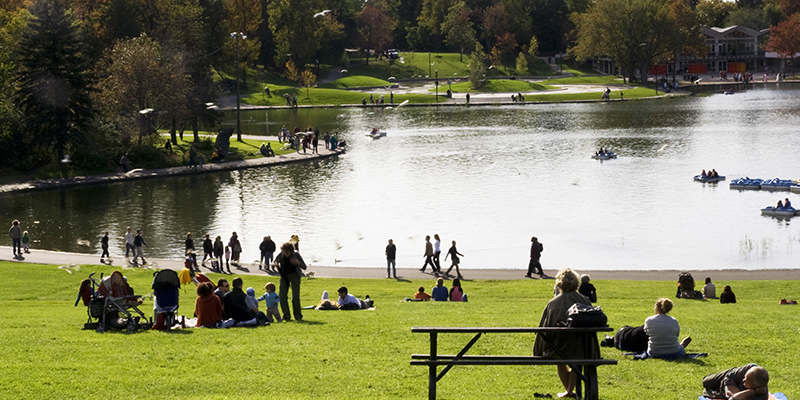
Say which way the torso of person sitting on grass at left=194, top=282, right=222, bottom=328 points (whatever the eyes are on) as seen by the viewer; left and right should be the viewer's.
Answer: facing away from the viewer

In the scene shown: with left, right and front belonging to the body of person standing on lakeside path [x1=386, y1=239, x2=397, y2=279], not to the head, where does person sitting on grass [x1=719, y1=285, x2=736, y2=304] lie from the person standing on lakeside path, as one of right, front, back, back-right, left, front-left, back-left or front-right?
front-left

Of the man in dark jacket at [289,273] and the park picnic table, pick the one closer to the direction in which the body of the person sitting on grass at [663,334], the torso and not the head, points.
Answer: the man in dark jacket

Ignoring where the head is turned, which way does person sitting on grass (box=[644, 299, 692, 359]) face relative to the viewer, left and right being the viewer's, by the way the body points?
facing away from the viewer

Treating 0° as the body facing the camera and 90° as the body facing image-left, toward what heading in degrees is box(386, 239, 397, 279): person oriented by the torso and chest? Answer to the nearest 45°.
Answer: approximately 0°

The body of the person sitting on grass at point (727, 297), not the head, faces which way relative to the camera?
away from the camera

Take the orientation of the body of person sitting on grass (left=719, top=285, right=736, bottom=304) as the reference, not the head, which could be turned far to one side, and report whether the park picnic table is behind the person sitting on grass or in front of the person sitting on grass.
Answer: behind
